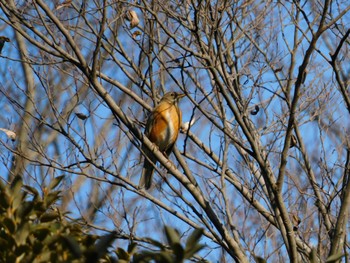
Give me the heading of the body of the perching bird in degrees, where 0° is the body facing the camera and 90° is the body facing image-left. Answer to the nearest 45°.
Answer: approximately 315°
